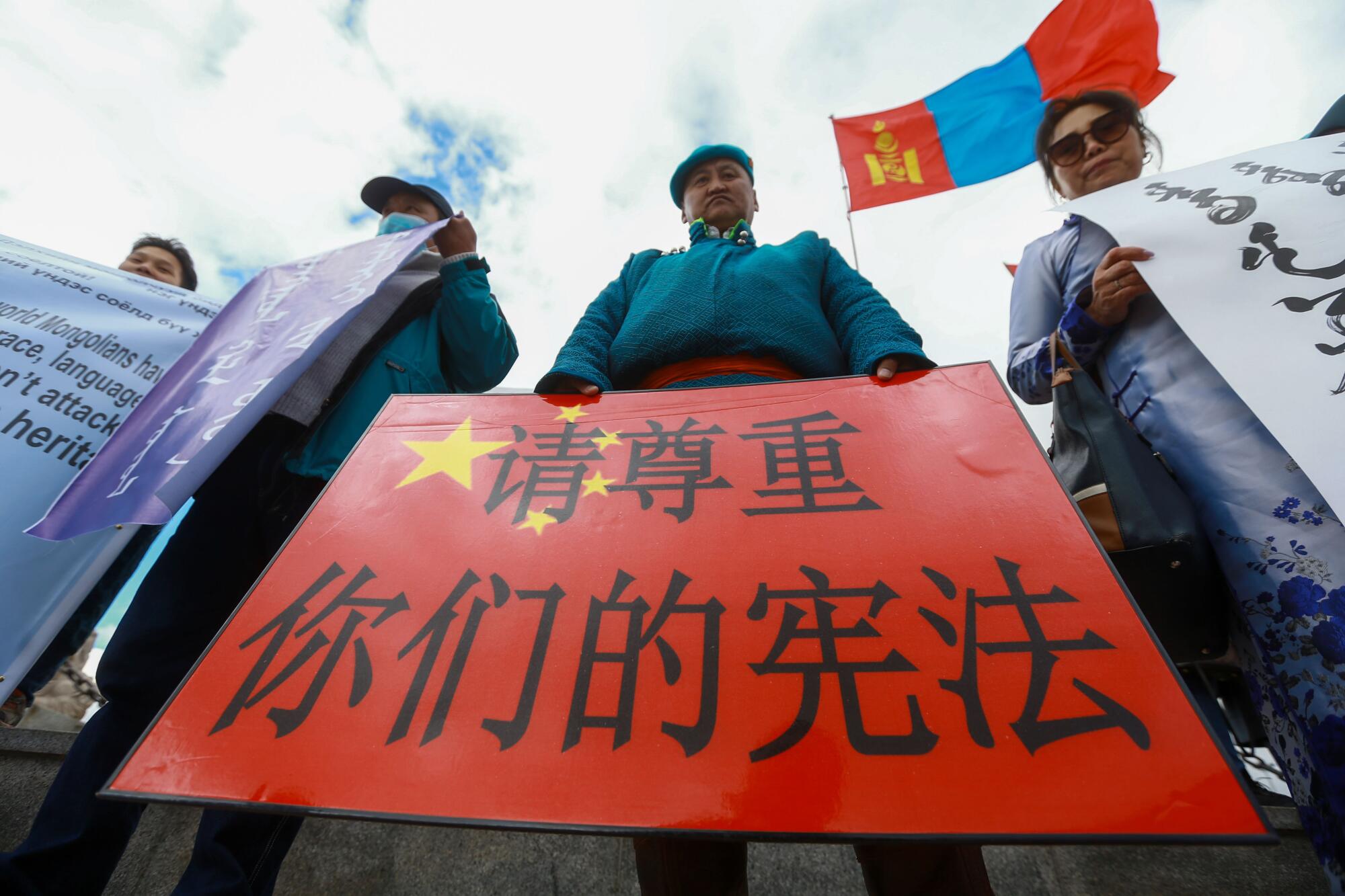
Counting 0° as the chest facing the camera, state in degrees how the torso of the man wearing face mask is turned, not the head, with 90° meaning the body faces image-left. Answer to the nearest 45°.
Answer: approximately 45°

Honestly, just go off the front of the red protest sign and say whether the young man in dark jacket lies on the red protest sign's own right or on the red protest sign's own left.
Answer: on the red protest sign's own right

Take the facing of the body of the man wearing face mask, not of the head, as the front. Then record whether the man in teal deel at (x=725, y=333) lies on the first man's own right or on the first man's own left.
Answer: on the first man's own left

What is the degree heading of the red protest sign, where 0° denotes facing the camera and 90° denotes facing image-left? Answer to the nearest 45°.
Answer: approximately 0°

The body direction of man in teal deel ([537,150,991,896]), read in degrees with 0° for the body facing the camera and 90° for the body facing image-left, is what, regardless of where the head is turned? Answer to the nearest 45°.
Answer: approximately 0°

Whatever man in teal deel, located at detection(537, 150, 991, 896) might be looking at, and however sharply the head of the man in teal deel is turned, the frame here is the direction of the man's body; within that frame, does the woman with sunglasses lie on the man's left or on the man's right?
on the man's left

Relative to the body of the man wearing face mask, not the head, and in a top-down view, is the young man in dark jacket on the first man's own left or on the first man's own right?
on the first man's own right
